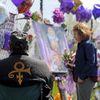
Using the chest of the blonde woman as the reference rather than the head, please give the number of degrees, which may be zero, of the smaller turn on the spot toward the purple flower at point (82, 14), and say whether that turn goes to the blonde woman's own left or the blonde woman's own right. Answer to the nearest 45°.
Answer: approximately 90° to the blonde woman's own right

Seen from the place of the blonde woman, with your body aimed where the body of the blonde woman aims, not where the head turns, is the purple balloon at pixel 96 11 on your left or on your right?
on your right

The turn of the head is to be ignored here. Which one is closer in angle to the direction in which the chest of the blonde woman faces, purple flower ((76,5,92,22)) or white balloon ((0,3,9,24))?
the white balloon

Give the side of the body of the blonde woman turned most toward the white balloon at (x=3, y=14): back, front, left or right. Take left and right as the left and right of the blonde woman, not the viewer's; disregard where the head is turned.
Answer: front

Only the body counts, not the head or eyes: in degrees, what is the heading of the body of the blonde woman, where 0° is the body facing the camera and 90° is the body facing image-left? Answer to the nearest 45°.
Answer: approximately 90°
